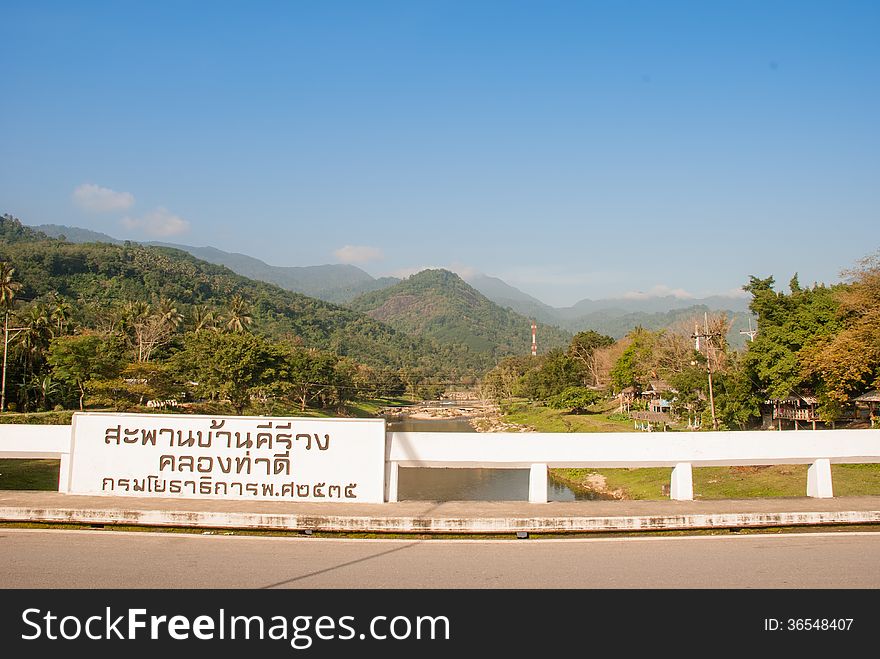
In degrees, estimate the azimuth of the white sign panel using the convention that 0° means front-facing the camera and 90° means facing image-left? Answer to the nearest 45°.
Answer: approximately 0°

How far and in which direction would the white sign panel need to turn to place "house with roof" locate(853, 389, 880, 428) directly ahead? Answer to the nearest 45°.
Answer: approximately 135° to its left

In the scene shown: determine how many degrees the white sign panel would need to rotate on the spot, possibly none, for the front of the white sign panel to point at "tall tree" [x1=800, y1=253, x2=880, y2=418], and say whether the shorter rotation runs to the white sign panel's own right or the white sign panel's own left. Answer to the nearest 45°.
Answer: approximately 135° to the white sign panel's own left
